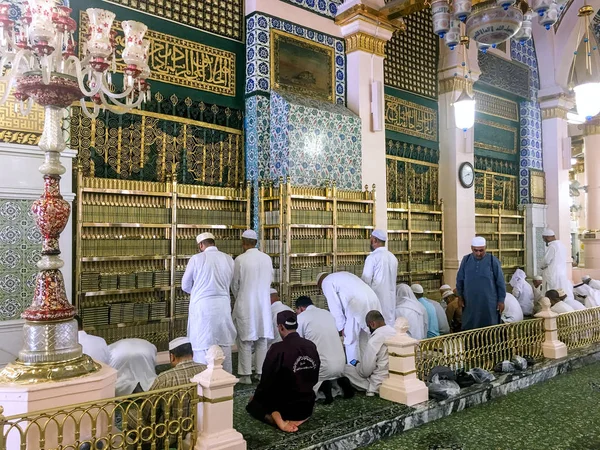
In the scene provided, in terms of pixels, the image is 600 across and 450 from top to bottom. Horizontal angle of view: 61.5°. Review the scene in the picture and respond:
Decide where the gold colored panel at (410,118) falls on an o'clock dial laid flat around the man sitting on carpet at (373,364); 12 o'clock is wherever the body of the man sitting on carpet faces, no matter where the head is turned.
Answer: The gold colored panel is roughly at 2 o'clock from the man sitting on carpet.

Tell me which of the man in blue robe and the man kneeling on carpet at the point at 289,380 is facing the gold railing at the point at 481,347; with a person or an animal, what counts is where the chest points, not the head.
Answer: the man in blue robe

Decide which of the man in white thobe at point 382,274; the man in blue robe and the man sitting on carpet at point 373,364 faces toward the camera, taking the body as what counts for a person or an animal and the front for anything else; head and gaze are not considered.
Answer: the man in blue robe

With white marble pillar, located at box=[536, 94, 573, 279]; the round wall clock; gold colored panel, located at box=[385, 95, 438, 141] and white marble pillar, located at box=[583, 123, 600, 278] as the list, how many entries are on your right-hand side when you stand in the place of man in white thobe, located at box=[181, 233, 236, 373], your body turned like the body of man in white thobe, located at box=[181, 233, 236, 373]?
4

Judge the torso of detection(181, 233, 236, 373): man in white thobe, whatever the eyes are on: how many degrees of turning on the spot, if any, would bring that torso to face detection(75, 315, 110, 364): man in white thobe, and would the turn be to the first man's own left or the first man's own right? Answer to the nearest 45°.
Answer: approximately 90° to the first man's own left

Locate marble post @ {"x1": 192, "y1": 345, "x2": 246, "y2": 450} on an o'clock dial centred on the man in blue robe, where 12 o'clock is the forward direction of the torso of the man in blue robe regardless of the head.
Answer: The marble post is roughly at 1 o'clock from the man in blue robe.

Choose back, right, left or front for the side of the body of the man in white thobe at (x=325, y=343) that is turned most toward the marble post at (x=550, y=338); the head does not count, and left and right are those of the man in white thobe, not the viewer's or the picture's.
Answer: right

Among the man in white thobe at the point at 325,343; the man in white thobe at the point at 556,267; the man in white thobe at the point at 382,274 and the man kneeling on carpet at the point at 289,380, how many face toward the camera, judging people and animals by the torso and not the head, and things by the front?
0

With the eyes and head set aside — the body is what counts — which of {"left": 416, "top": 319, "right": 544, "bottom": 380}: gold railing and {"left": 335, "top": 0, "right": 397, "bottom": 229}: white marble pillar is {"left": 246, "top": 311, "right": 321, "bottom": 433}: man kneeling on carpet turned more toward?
the white marble pillar

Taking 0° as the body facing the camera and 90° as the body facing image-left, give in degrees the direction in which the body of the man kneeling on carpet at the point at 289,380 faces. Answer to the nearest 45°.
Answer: approximately 135°

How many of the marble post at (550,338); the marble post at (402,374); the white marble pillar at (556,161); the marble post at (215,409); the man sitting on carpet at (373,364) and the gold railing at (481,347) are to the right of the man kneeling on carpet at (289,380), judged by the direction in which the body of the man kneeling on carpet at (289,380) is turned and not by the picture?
5

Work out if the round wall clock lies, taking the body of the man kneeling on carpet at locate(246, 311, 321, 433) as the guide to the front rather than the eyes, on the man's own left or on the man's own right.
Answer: on the man's own right

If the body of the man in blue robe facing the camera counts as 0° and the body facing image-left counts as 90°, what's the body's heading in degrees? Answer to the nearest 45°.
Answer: approximately 0°

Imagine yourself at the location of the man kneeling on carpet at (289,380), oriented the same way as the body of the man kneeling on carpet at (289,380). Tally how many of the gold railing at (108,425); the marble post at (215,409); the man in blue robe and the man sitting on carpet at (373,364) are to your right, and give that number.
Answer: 2

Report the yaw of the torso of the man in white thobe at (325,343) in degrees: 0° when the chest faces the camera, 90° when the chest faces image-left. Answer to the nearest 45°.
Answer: approximately 135°

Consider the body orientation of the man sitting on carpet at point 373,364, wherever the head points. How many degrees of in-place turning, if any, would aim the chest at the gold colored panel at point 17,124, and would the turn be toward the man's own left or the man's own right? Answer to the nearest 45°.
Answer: approximately 45° to the man's own left

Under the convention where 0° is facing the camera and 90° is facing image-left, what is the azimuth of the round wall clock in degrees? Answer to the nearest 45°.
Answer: approximately 315°
